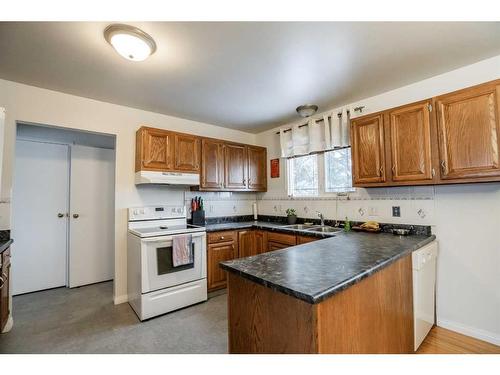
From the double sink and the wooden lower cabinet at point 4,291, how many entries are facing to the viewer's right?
1

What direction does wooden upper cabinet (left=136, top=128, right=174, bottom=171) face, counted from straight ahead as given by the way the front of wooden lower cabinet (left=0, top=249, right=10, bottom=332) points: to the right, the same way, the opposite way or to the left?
to the right

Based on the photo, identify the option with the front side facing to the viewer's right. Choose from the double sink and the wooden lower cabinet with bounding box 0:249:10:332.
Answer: the wooden lower cabinet

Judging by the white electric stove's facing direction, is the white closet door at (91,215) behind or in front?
behind

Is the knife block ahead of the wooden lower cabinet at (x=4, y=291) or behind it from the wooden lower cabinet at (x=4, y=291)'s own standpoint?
ahead

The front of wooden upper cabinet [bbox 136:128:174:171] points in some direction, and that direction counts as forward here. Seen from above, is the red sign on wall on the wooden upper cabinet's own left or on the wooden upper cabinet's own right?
on the wooden upper cabinet's own left

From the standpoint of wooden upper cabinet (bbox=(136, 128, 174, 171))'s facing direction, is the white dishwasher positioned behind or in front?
in front

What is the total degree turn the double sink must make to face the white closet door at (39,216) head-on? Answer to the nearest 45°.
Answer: approximately 45° to its right

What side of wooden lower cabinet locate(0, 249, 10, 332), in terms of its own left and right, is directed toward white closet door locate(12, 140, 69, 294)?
left

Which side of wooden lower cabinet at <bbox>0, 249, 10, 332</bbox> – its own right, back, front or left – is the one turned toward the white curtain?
front

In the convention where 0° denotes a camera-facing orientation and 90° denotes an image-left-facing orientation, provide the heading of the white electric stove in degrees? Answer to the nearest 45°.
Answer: approximately 315°

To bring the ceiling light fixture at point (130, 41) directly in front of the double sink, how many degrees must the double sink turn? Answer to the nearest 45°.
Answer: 0° — it already faces it

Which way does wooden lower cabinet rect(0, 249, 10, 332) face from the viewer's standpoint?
to the viewer's right
